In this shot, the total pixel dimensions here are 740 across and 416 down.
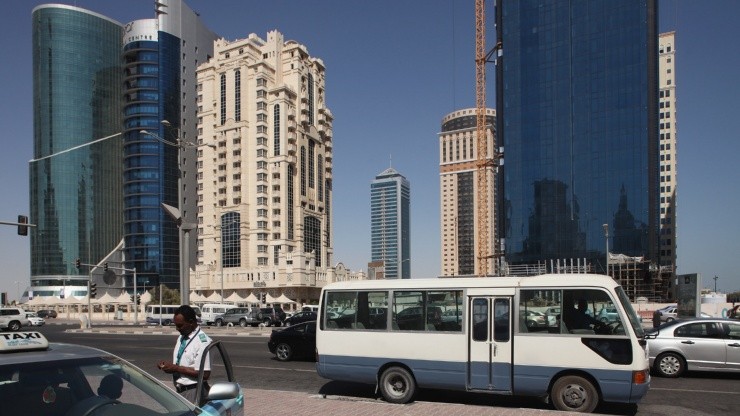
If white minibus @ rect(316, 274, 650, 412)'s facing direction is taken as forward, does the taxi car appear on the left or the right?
on its right

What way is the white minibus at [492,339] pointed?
to the viewer's right

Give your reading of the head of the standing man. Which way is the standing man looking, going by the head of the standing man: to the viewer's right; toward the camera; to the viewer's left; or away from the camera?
to the viewer's left

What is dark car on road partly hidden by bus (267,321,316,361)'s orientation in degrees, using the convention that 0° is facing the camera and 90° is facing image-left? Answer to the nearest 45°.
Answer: approximately 270°

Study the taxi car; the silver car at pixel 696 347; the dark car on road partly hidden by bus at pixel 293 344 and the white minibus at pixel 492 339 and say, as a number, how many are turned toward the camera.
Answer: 1

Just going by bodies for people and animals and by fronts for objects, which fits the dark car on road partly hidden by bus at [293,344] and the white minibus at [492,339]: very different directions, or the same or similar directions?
same or similar directions

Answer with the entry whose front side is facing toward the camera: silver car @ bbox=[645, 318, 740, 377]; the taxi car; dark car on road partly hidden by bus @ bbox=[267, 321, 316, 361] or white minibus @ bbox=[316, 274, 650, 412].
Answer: the taxi car

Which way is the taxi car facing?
toward the camera
